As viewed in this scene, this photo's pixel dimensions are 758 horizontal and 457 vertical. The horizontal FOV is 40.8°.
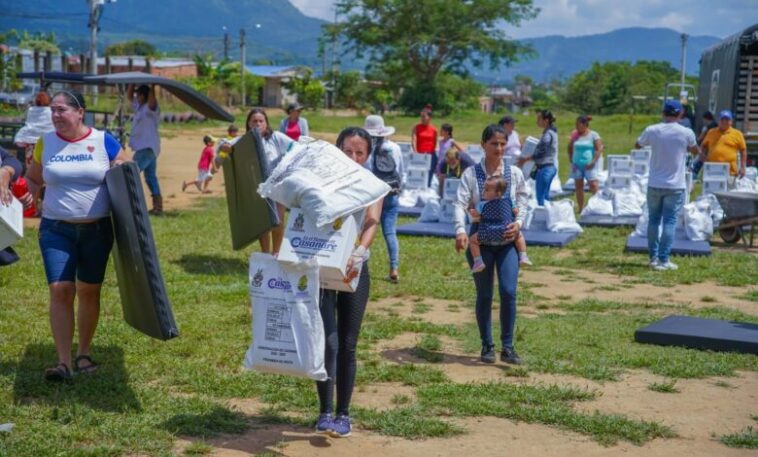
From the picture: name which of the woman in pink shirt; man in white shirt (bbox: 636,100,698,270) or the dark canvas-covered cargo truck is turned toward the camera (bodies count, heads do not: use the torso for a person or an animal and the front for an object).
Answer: the woman in pink shirt

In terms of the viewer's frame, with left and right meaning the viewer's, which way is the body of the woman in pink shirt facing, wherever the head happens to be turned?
facing the viewer

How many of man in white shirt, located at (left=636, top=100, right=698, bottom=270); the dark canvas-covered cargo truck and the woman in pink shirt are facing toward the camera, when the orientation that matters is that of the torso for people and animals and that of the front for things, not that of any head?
1

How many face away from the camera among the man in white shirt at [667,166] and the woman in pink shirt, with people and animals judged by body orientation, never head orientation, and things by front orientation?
1

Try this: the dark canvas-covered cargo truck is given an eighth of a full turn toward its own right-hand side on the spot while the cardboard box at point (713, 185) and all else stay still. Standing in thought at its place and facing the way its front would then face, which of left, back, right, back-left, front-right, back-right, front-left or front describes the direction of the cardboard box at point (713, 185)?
back

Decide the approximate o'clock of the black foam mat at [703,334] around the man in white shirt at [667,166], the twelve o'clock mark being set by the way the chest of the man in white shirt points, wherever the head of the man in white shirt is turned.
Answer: The black foam mat is roughly at 6 o'clock from the man in white shirt.

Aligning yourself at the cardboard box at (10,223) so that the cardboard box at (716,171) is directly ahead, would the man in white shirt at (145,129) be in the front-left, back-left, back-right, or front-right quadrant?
front-left

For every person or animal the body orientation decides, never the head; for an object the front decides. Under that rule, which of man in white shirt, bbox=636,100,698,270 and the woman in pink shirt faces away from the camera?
the man in white shirt

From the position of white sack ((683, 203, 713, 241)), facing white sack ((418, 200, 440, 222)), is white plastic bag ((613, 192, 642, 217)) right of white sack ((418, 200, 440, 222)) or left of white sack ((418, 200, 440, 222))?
right

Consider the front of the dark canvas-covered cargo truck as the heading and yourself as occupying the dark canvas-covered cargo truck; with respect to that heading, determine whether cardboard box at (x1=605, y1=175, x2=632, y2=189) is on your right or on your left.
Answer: on your left

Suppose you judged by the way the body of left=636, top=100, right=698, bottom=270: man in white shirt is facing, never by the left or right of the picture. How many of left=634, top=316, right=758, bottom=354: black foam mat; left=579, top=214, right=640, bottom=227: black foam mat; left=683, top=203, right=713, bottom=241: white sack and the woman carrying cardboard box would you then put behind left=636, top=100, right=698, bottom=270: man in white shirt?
2

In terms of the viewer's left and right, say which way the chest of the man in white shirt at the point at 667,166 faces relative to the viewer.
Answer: facing away from the viewer

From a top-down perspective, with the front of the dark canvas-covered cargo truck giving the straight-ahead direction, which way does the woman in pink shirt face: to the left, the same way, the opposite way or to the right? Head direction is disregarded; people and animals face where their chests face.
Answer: the opposite way

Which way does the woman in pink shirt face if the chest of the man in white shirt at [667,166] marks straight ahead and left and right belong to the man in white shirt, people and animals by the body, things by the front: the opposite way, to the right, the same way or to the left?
the opposite way

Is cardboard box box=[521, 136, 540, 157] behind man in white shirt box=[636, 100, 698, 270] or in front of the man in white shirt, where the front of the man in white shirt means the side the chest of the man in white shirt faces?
in front

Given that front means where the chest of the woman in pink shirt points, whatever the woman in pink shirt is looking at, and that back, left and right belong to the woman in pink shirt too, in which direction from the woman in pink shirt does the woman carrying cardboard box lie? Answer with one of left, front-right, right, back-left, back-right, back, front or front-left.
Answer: front

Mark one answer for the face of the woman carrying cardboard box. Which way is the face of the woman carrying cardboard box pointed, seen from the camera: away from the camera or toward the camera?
toward the camera

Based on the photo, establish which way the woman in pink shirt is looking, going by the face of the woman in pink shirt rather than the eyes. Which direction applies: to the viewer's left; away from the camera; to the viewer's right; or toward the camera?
toward the camera

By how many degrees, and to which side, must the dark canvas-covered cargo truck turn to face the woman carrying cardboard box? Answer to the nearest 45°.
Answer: approximately 135° to its left
